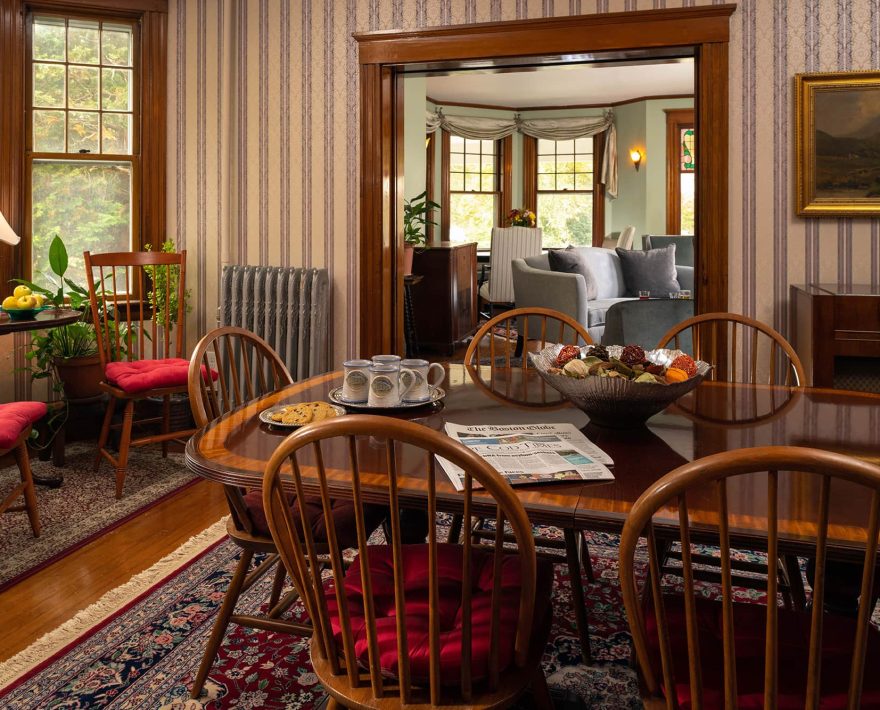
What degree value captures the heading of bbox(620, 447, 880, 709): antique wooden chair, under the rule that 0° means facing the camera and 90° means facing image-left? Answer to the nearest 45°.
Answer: approximately 180°

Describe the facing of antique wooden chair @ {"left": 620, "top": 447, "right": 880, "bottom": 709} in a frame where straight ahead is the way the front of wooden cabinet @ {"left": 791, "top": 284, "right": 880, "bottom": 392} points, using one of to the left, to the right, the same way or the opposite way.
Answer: the opposite way

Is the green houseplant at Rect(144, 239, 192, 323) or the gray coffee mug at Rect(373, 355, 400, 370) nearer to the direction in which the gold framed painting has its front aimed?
the gray coffee mug

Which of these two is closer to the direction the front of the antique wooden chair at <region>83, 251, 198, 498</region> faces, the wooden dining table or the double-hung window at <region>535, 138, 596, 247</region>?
the wooden dining table
